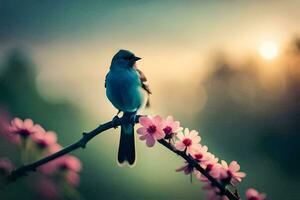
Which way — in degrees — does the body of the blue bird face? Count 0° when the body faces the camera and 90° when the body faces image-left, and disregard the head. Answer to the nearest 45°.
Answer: approximately 0°
